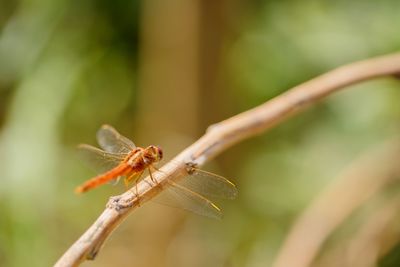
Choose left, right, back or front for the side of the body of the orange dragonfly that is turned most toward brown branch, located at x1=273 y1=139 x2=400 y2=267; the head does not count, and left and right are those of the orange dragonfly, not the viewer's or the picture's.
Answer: front

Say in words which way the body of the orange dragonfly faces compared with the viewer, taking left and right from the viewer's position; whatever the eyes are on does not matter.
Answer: facing away from the viewer and to the right of the viewer
